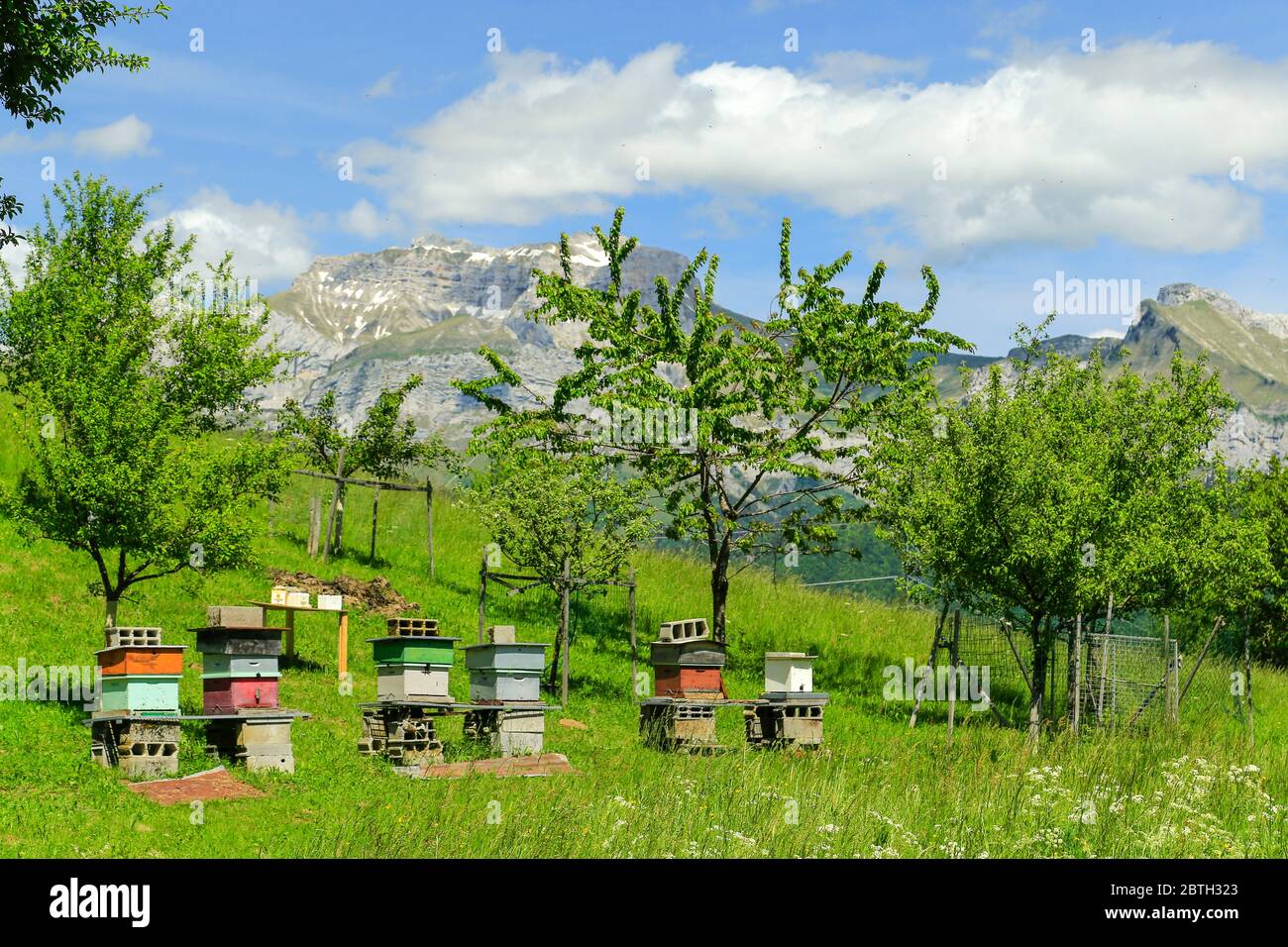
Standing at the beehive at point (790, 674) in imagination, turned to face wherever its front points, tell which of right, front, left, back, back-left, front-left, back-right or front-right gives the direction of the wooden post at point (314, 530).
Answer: back-right

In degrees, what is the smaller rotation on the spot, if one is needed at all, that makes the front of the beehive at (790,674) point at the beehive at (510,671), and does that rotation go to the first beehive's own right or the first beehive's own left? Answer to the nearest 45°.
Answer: approximately 45° to the first beehive's own right

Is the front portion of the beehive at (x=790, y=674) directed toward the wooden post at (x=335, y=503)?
no

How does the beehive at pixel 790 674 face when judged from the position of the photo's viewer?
facing the viewer

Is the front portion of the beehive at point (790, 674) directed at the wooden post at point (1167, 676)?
no

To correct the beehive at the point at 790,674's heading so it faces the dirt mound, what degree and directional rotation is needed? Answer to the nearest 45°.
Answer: approximately 135° to its right

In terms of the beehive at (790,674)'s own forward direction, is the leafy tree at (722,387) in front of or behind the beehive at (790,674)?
behind

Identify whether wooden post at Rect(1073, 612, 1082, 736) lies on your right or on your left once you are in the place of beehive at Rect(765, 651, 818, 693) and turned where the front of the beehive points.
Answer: on your left

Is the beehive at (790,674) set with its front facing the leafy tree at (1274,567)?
no

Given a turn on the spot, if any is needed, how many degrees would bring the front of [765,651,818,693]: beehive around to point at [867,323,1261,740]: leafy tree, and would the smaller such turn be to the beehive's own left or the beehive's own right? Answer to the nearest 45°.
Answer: approximately 135° to the beehive's own left

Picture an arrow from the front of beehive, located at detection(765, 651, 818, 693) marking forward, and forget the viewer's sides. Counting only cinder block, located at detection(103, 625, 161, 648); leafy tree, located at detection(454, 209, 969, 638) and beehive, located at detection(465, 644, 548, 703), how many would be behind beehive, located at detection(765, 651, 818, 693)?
1

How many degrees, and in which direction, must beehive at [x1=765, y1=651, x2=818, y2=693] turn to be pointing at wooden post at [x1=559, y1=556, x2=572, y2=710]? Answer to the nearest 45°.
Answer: approximately 135° to its right

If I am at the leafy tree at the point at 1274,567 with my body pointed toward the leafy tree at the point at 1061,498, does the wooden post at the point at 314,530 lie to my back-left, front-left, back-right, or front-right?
front-right

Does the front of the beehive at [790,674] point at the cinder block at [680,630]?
no
